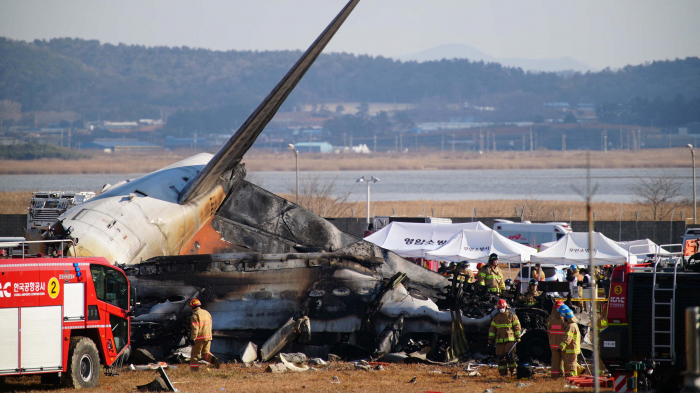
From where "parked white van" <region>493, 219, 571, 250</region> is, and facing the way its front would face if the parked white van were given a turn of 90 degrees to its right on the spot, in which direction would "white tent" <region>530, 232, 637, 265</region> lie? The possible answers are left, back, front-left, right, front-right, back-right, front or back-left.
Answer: front

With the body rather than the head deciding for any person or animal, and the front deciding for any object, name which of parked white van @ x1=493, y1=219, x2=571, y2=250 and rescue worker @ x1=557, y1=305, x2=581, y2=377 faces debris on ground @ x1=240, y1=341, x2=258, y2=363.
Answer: the rescue worker

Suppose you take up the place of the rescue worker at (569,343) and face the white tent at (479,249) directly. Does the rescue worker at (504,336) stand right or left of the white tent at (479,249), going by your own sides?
left

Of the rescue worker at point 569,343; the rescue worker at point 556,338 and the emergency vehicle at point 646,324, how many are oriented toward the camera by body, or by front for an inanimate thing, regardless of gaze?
0

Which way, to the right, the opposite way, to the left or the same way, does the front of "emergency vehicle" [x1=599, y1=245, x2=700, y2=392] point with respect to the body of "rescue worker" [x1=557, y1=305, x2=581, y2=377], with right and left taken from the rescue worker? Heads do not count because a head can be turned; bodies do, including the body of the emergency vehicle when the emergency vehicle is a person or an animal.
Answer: to the right

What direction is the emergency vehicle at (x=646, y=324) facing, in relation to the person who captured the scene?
facing away from the viewer

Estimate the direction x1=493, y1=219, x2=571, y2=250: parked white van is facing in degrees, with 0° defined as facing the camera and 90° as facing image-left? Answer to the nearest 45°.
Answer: approximately 270°

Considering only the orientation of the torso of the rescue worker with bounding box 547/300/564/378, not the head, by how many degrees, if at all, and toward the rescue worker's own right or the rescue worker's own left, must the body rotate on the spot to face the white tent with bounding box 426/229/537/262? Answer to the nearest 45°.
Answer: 0° — they already face it
